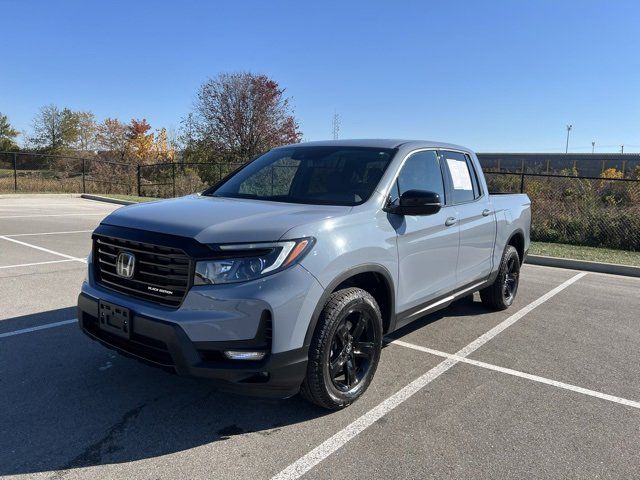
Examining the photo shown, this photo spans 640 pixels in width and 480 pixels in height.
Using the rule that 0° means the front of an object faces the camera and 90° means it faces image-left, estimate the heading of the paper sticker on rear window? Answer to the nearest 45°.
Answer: approximately 315°

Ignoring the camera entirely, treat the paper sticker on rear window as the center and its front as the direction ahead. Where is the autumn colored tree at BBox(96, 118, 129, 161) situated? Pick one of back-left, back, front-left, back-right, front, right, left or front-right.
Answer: back

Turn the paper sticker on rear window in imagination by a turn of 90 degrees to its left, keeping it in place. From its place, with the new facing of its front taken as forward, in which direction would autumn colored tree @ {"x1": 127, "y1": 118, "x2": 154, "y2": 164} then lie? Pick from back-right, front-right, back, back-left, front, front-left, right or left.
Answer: left

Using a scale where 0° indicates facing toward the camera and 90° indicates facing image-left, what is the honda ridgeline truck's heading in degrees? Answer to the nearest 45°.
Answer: approximately 45°

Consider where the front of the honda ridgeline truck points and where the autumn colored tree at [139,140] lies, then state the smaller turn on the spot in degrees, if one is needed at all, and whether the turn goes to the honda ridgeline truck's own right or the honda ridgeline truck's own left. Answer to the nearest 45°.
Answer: approximately 135° to the honda ridgeline truck's own right

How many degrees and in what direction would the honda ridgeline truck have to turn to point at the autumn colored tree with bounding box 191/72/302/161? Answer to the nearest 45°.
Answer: approximately 135° to its right

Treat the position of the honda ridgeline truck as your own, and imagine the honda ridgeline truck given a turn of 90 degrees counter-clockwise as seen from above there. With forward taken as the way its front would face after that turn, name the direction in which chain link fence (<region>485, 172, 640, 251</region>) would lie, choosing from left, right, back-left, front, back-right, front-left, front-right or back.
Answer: left

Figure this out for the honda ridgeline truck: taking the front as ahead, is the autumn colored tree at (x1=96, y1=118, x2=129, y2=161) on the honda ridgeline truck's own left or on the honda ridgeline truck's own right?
on the honda ridgeline truck's own right

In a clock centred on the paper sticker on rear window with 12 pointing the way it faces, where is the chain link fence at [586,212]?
The chain link fence is roughly at 8 o'clock from the paper sticker on rear window.
